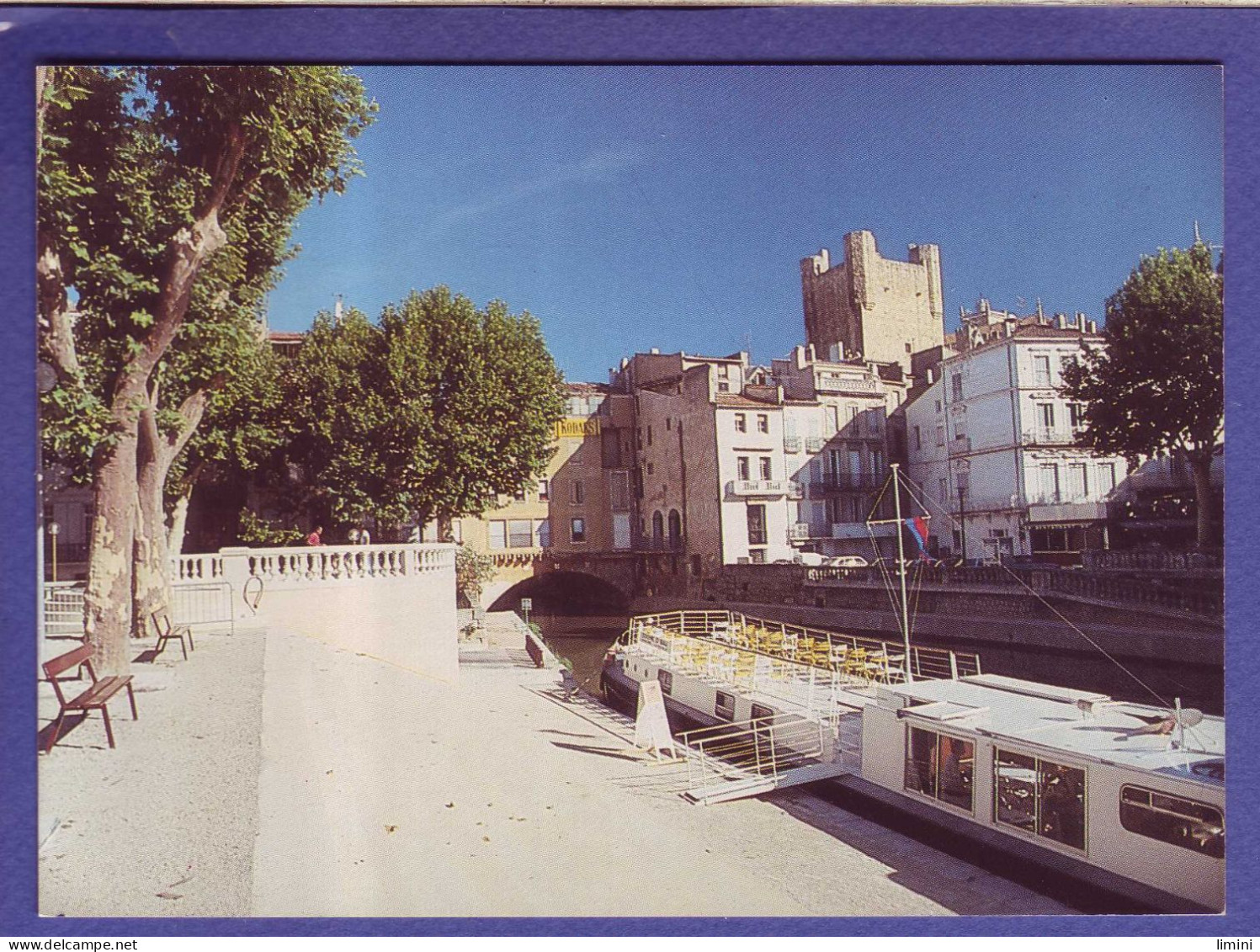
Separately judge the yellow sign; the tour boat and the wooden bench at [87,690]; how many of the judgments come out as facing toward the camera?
1

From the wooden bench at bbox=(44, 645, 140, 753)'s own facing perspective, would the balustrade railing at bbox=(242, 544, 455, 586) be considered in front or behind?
in front

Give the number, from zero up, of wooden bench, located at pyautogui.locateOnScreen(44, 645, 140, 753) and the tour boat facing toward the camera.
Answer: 0

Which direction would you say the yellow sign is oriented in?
toward the camera

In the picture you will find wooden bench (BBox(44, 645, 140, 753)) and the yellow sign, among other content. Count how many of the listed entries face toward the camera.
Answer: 1

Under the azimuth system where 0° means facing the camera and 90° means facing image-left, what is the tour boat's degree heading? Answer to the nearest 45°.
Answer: approximately 135°

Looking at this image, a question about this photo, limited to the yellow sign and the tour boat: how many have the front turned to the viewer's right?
0

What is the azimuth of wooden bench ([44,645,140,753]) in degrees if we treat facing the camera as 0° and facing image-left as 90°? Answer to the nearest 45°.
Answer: approximately 270°

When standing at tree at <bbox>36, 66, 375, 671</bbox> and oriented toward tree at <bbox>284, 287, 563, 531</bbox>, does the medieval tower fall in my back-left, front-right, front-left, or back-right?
front-right

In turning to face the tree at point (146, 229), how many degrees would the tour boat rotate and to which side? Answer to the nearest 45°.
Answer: approximately 45° to its left

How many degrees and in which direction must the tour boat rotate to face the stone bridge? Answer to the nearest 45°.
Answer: approximately 45° to its left

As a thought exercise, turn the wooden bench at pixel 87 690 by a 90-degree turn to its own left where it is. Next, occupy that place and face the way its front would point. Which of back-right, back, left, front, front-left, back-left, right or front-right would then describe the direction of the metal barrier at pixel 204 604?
front-right
